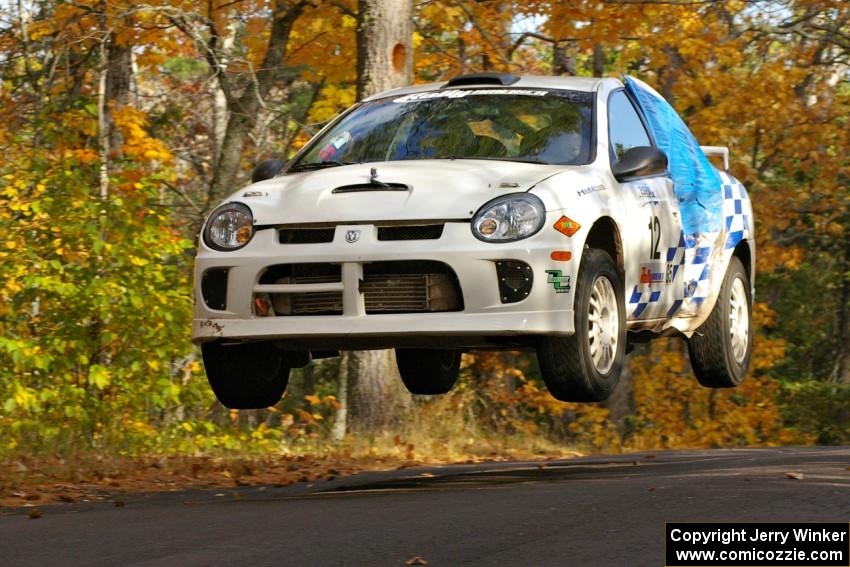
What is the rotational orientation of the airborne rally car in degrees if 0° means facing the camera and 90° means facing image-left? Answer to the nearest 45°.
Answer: approximately 45°

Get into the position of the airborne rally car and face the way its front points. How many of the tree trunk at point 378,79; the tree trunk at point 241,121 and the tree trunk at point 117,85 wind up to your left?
0

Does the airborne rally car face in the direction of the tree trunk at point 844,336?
no

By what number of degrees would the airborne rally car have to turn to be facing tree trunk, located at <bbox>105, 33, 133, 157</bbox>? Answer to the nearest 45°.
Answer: approximately 90° to its right

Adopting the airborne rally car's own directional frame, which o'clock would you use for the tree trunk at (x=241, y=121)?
The tree trunk is roughly at 4 o'clock from the airborne rally car.

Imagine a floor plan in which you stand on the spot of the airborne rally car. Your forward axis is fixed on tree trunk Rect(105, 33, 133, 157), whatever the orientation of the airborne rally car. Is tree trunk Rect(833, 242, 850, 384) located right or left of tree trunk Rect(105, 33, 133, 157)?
right

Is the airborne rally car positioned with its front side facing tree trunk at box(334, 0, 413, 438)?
no
